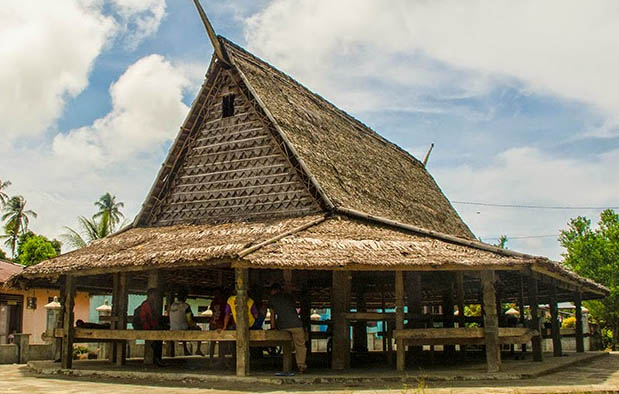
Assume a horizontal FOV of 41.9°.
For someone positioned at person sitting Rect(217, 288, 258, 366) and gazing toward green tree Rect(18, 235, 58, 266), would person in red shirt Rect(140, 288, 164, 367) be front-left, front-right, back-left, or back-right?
front-left

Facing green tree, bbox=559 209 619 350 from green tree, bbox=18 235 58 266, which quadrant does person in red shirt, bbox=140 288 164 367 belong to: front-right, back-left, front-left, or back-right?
front-right
